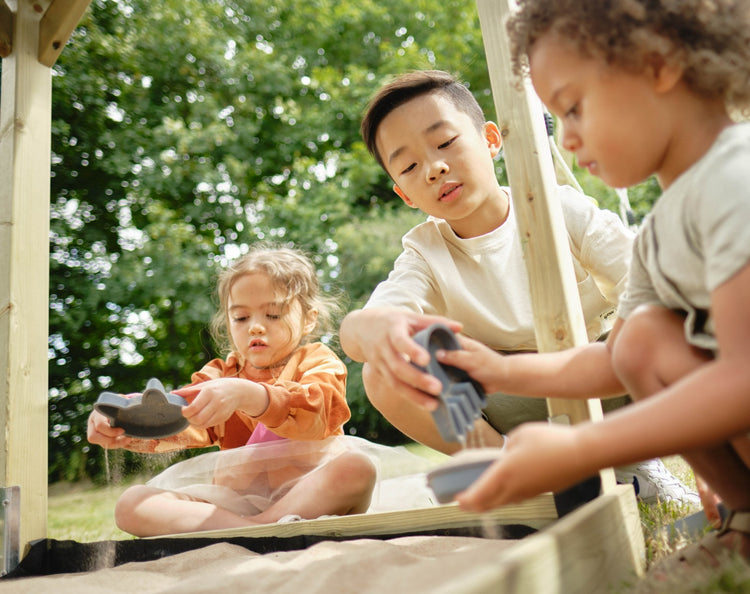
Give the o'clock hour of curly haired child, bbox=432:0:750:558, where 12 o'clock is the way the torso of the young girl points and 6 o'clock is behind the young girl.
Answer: The curly haired child is roughly at 10 o'clock from the young girl.

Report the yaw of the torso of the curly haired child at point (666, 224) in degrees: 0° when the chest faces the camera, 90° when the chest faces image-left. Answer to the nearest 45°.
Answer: approximately 90°

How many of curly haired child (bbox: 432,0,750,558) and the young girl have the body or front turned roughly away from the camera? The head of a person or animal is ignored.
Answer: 0

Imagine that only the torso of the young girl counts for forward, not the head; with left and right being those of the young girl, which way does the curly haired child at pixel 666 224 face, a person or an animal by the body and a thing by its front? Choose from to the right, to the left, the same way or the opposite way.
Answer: to the right

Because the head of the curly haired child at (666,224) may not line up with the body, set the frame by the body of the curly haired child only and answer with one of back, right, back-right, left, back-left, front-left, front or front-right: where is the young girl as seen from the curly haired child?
front-right
